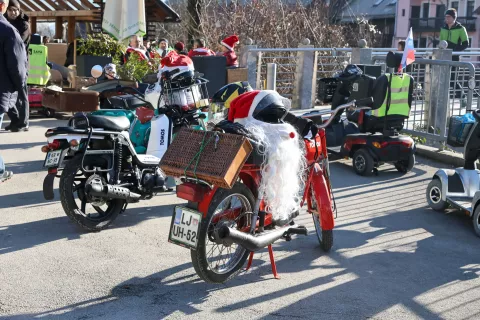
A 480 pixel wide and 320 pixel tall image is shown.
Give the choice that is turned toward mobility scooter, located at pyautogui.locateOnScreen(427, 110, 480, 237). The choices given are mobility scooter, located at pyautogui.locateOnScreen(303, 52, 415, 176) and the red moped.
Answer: the red moped

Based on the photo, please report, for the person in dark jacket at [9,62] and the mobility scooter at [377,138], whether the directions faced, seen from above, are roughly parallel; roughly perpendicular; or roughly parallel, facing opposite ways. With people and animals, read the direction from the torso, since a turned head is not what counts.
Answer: roughly perpendicular

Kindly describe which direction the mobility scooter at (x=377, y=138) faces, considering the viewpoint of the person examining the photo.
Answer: facing away from the viewer and to the left of the viewer

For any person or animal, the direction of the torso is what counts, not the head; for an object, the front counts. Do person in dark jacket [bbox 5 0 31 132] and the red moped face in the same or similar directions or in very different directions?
very different directions

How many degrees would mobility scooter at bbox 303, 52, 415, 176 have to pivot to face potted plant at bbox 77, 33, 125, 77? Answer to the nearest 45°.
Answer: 0° — it already faces it

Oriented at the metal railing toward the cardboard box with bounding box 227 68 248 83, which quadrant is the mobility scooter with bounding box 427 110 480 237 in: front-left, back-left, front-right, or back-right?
back-left

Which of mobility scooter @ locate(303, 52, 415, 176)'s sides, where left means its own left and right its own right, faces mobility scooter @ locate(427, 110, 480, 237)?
back

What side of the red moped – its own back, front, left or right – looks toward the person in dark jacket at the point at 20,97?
left
